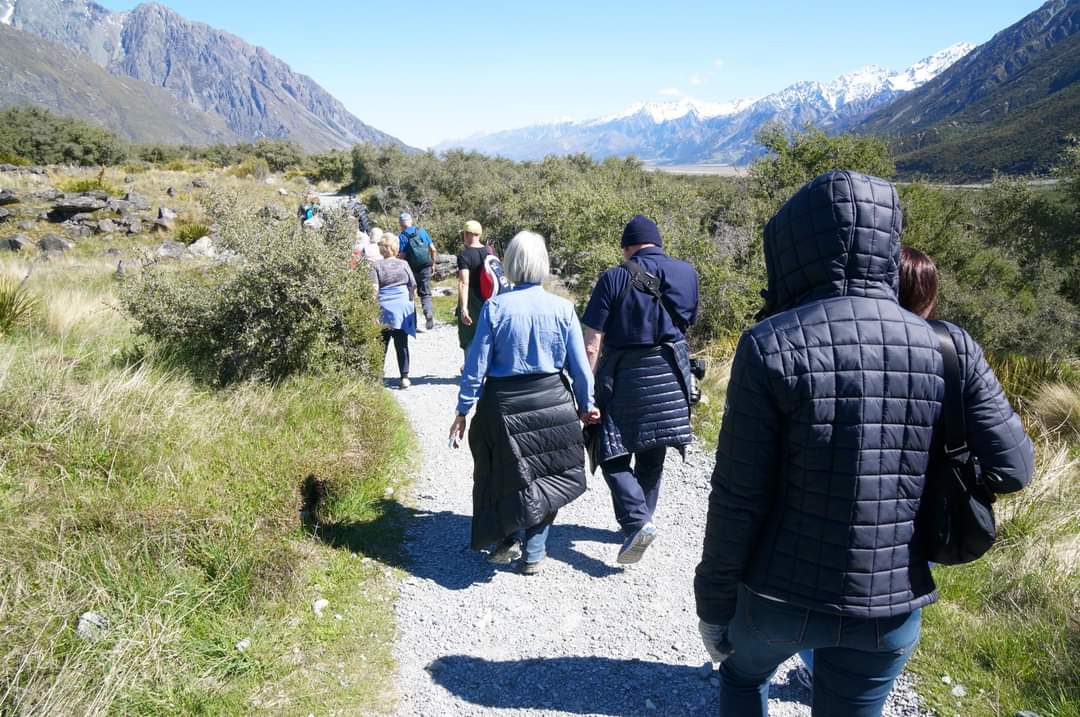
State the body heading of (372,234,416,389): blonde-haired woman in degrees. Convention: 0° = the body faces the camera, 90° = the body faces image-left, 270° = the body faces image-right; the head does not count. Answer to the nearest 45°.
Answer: approximately 180°

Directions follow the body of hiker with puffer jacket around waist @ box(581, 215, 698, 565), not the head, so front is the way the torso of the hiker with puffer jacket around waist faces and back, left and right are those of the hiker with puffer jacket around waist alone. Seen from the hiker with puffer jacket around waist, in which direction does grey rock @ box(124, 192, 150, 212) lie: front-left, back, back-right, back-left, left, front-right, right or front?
front-left

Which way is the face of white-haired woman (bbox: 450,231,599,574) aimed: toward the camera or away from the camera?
away from the camera

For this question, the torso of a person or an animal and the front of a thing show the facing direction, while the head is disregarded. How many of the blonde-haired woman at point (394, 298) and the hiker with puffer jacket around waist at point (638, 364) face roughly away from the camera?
2

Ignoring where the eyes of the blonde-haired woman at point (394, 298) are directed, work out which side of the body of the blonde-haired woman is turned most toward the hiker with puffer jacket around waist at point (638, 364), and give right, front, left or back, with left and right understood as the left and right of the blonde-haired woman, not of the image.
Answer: back

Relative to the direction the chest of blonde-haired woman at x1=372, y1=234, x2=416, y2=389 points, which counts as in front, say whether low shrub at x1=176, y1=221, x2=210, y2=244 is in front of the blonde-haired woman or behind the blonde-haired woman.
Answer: in front

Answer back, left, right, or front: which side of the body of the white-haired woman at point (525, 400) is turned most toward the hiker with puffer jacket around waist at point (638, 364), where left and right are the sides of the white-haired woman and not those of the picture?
right

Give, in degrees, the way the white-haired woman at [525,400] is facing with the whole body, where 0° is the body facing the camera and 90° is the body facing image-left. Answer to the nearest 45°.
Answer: approximately 180°

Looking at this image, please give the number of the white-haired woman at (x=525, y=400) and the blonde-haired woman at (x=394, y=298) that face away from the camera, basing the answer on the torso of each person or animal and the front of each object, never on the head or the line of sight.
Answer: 2

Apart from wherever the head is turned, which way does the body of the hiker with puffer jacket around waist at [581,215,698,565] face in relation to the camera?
away from the camera

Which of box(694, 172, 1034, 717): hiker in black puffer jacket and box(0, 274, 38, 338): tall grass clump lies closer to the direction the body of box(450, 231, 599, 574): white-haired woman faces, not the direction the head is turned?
the tall grass clump
